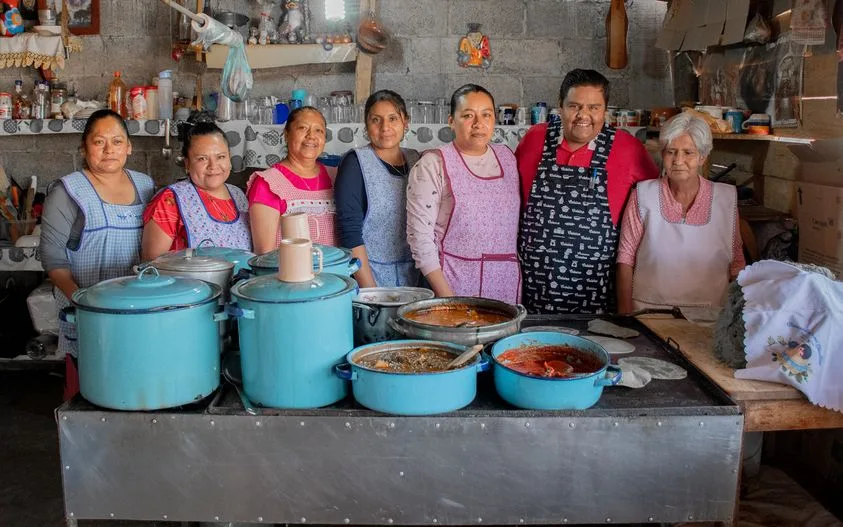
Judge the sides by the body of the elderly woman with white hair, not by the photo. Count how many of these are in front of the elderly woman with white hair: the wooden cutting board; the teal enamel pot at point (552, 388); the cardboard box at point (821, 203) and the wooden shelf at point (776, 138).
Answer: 2

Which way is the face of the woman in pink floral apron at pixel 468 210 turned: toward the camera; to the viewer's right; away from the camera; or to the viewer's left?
toward the camera

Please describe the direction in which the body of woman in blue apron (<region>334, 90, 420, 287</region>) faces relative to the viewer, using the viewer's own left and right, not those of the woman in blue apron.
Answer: facing the viewer and to the right of the viewer

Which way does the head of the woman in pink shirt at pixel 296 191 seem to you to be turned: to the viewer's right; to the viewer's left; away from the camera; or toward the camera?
toward the camera

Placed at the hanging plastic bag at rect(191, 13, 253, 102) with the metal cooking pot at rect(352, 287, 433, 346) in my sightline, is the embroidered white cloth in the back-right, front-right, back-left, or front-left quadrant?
front-left

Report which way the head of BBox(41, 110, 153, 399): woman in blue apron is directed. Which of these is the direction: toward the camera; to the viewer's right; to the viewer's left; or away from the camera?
toward the camera

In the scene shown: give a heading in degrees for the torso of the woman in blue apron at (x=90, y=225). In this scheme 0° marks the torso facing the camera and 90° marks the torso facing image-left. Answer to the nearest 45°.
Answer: approximately 315°

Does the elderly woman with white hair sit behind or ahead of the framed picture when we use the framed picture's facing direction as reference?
ahead

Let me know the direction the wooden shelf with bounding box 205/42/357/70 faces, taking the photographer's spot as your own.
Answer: facing the viewer

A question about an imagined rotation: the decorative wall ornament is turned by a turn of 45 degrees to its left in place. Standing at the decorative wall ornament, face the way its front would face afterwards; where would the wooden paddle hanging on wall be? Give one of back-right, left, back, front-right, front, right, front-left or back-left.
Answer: front-left

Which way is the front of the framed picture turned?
toward the camera

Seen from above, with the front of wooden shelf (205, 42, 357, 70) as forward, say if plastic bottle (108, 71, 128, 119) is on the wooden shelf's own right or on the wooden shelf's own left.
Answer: on the wooden shelf's own right

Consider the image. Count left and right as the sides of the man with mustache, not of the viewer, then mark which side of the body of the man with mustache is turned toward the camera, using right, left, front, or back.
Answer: front

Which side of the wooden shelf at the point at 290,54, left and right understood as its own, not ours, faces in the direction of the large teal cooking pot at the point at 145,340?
front

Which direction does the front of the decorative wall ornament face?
toward the camera
